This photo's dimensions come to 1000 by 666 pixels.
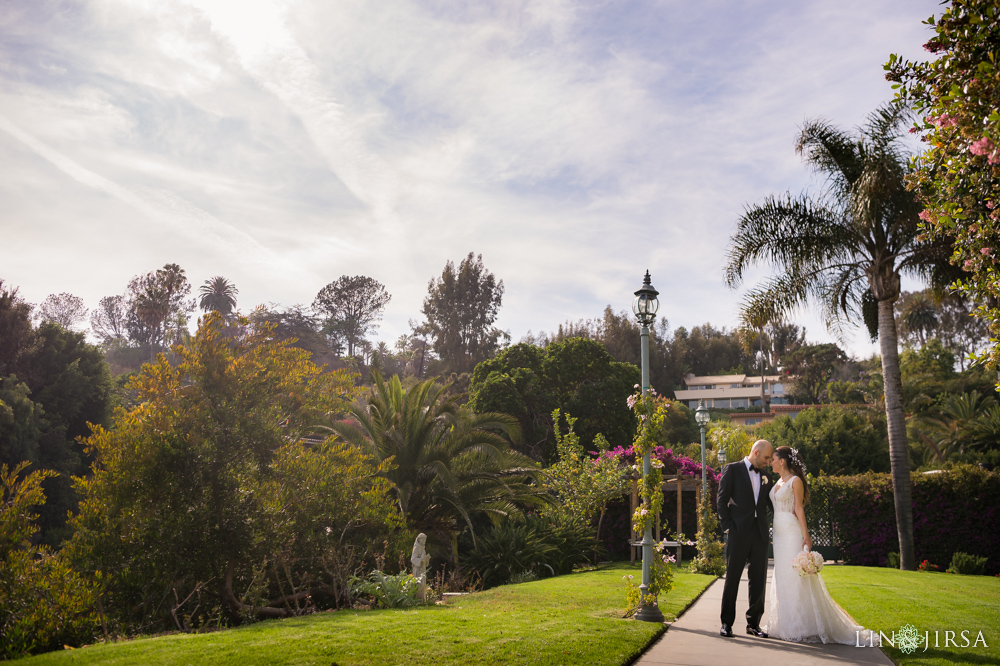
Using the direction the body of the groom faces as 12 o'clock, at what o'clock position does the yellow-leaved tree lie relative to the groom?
The yellow-leaved tree is roughly at 5 o'clock from the groom.

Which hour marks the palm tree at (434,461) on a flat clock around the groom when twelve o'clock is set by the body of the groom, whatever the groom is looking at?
The palm tree is roughly at 6 o'clock from the groom.

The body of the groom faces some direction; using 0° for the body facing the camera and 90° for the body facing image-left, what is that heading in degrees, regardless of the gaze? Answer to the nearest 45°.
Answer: approximately 315°

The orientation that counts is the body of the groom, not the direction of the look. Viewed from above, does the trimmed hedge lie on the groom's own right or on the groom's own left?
on the groom's own left

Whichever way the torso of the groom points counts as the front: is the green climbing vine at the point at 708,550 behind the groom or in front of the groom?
behind

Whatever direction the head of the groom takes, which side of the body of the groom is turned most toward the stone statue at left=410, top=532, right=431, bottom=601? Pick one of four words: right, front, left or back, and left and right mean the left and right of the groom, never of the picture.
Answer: back

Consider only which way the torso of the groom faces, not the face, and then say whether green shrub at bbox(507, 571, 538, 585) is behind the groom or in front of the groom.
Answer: behind

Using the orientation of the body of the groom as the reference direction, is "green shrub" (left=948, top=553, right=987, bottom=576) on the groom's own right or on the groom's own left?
on the groom's own left

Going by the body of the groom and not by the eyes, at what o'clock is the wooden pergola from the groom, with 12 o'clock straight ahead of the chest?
The wooden pergola is roughly at 7 o'clock from the groom.
